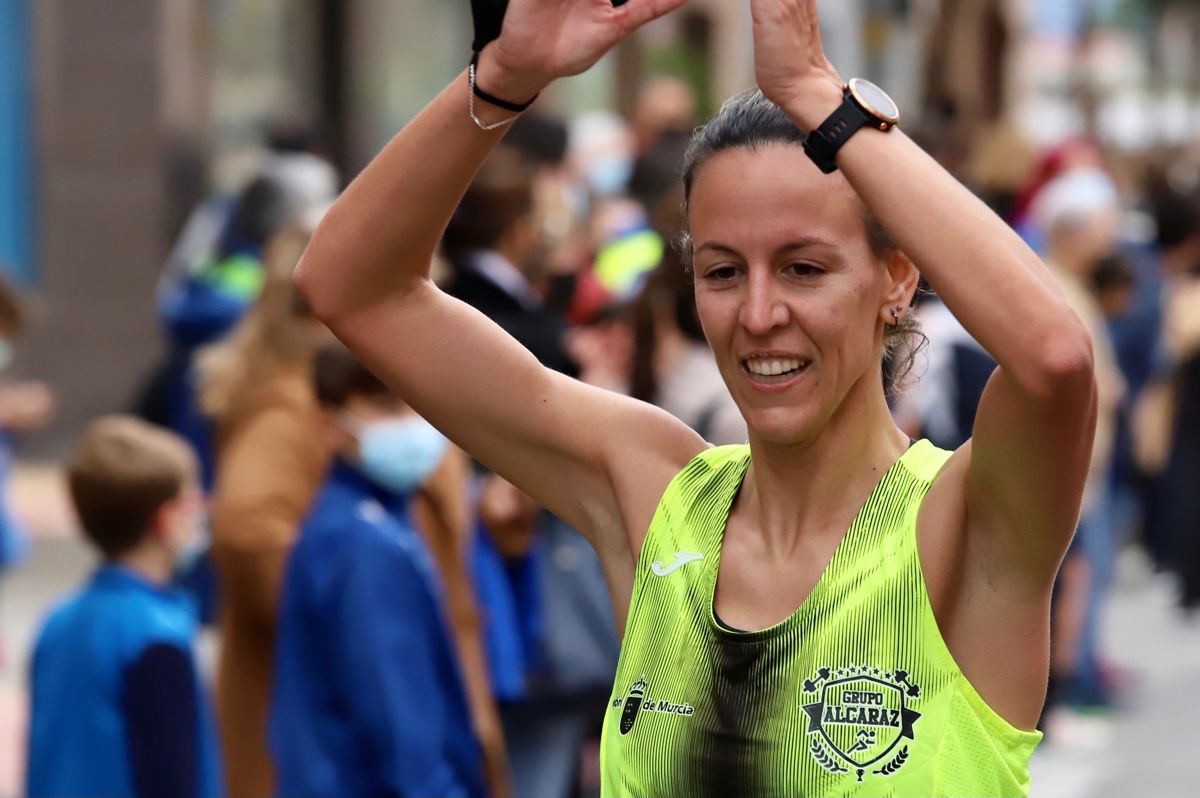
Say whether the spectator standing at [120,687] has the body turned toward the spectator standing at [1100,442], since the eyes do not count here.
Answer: yes

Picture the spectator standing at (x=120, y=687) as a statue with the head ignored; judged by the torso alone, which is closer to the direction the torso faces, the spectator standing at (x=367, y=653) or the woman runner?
the spectator standing

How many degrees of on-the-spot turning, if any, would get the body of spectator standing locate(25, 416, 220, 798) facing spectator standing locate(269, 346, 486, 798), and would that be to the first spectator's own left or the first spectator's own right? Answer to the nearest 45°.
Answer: approximately 45° to the first spectator's own right

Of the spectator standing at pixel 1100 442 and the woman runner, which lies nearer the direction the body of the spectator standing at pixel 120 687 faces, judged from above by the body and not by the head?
the spectator standing

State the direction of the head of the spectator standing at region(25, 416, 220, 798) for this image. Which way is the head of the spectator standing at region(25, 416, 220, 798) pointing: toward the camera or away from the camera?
away from the camera

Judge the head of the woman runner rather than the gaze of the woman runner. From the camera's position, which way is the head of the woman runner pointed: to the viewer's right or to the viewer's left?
to the viewer's left

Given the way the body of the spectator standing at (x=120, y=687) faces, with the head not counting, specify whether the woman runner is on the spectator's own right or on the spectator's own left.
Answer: on the spectator's own right

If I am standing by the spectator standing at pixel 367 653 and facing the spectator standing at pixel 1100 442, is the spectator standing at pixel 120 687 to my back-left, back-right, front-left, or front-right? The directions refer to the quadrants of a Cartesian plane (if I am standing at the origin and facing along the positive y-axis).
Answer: back-left

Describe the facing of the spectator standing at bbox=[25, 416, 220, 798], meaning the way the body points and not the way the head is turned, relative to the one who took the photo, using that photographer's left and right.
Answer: facing away from the viewer and to the right of the viewer
